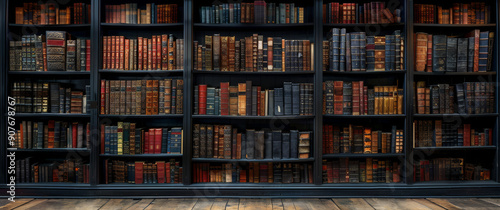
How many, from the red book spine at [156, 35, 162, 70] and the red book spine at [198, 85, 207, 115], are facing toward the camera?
2

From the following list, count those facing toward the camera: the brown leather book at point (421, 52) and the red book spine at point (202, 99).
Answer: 2

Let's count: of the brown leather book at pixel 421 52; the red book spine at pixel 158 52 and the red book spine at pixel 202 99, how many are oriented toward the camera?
3

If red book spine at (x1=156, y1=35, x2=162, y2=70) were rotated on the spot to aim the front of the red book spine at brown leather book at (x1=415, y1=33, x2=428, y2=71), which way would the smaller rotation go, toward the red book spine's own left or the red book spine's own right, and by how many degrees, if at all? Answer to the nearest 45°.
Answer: approximately 90° to the red book spine's own left

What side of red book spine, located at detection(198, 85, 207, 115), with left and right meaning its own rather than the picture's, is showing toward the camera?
front

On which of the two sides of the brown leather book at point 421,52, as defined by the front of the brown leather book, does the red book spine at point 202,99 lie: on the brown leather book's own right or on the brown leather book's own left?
on the brown leather book's own right

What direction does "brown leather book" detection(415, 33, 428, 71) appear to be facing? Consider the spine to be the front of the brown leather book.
toward the camera
